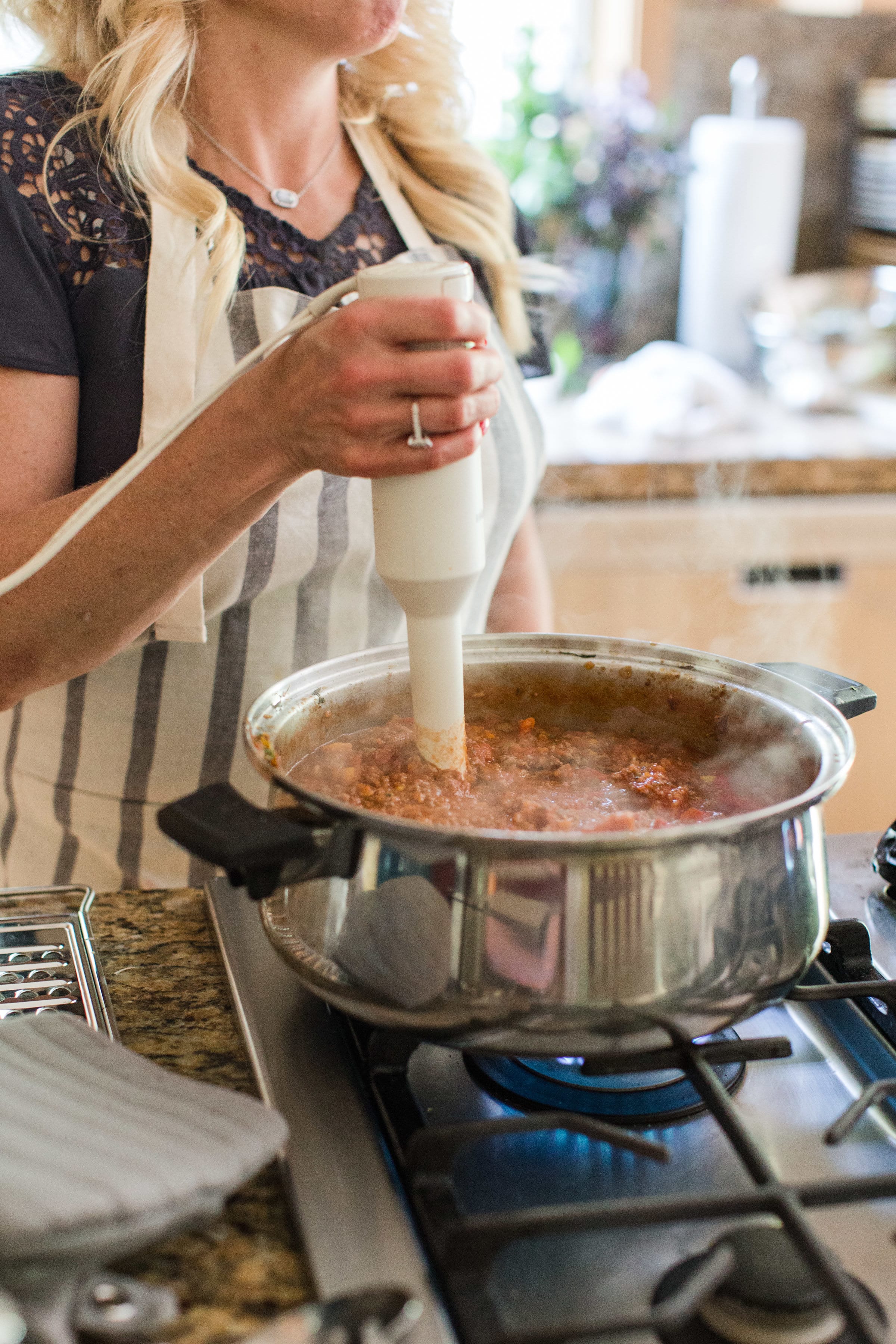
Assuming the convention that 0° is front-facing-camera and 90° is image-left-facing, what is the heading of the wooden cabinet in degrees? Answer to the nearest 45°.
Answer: approximately 0°

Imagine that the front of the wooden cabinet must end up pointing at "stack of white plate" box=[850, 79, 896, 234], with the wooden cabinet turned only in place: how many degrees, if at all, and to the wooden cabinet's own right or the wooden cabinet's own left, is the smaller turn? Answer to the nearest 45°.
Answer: approximately 180°

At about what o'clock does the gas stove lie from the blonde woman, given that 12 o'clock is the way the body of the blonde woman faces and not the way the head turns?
The gas stove is roughly at 1 o'clock from the blonde woman.

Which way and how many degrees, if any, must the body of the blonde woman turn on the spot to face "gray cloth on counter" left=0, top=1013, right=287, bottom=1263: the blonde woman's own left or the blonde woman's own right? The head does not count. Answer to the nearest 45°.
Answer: approximately 45° to the blonde woman's own right

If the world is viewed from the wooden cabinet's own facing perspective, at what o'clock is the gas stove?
The gas stove is roughly at 12 o'clock from the wooden cabinet.

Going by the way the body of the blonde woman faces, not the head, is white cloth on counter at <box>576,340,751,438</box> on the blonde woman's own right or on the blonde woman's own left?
on the blonde woman's own left
